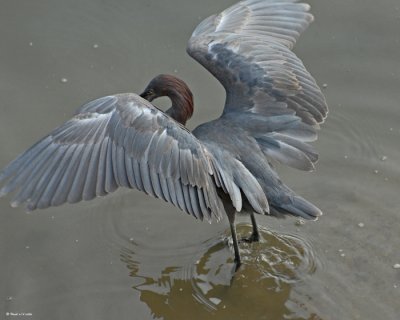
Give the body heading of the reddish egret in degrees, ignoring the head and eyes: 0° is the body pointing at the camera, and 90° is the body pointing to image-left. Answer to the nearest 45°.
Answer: approximately 135°
